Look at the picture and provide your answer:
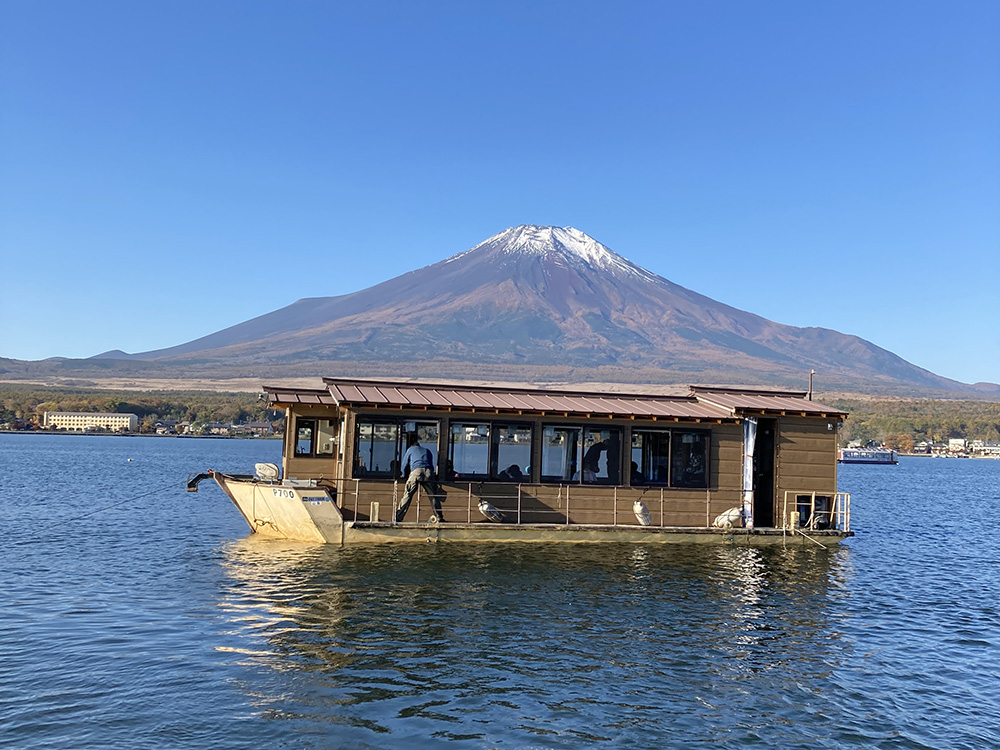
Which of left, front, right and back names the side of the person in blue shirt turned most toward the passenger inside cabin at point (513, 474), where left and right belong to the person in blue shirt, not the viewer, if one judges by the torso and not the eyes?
right

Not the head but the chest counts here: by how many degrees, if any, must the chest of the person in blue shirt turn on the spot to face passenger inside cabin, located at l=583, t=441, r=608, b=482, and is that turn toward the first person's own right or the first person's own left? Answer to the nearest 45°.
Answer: approximately 90° to the first person's own right

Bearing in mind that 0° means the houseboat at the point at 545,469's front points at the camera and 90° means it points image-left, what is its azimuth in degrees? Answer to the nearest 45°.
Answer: approximately 90°

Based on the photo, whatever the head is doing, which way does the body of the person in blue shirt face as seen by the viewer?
away from the camera
